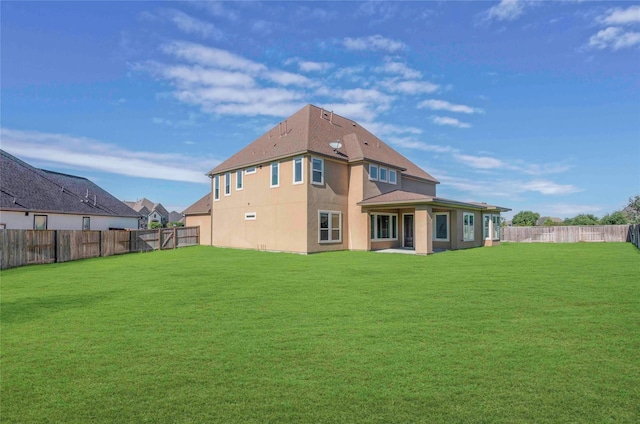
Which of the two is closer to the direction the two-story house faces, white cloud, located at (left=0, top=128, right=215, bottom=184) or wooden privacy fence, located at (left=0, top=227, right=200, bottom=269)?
the white cloud

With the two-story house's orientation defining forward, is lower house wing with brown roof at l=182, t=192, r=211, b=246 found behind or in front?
in front

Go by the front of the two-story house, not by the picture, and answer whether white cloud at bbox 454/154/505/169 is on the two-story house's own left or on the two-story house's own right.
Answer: on the two-story house's own right

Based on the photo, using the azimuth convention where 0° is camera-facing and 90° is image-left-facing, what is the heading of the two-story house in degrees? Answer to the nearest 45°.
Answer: approximately 135°

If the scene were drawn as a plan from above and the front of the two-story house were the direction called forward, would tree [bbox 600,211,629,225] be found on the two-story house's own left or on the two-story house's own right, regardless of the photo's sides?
on the two-story house's own right
